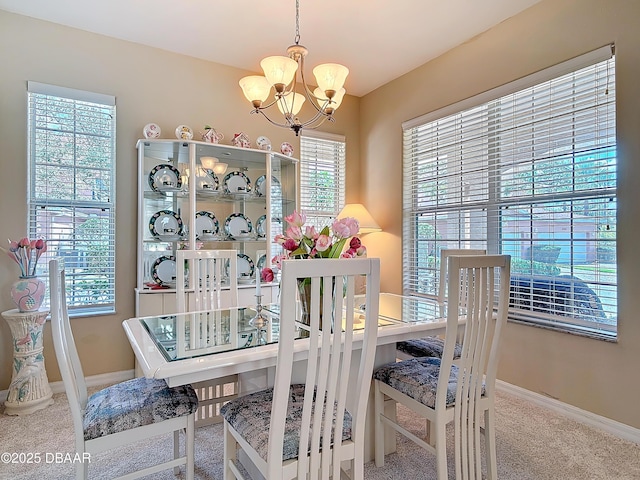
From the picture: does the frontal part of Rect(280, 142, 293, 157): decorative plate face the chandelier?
yes

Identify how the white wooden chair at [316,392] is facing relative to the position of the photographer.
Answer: facing away from the viewer and to the left of the viewer

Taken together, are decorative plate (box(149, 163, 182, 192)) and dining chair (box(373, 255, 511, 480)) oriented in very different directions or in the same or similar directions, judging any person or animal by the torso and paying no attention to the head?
very different directions

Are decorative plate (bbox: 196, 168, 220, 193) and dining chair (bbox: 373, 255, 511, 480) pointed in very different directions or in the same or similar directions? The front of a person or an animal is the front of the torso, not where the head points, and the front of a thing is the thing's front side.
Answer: very different directions

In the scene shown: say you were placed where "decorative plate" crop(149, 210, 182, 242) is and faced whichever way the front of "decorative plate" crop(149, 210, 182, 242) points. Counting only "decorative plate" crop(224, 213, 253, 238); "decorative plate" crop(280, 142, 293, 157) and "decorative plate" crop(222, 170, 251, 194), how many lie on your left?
3
